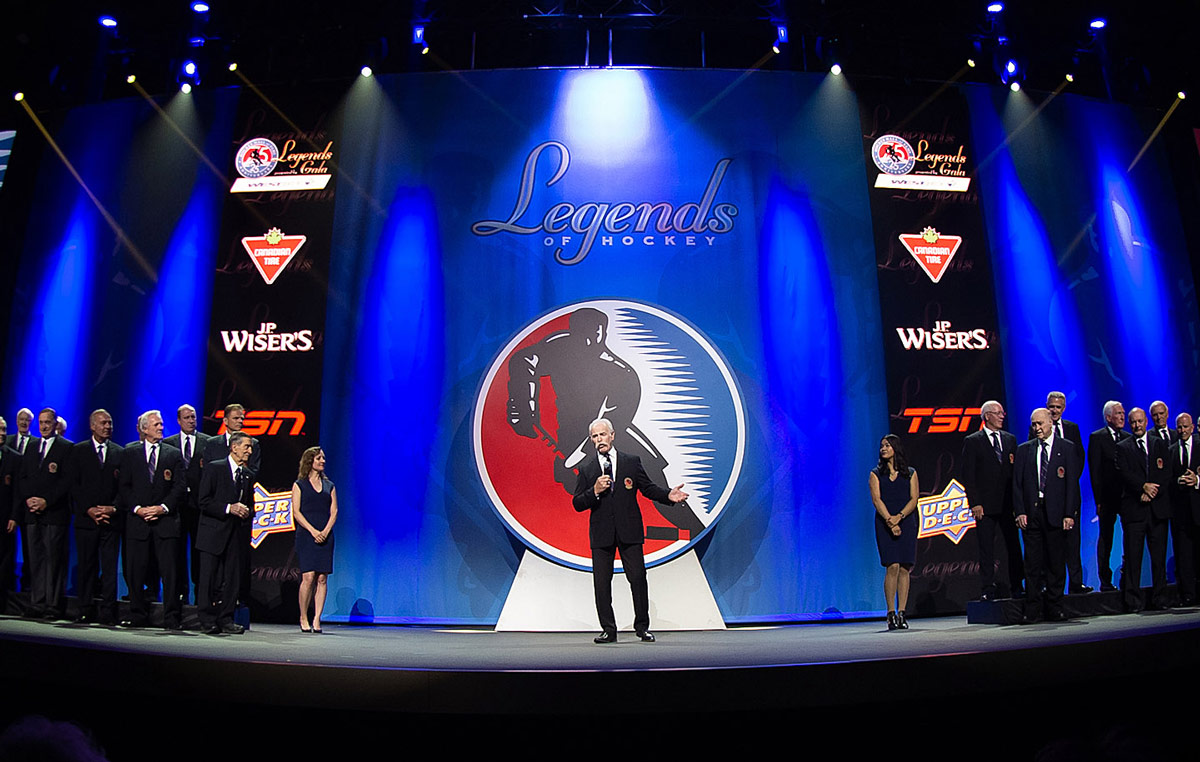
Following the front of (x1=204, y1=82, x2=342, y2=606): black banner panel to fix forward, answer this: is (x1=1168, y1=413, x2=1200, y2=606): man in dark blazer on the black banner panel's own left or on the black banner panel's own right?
on the black banner panel's own left

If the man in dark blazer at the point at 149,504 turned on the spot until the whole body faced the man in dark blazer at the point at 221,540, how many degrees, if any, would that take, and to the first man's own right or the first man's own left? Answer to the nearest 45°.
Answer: approximately 45° to the first man's own left

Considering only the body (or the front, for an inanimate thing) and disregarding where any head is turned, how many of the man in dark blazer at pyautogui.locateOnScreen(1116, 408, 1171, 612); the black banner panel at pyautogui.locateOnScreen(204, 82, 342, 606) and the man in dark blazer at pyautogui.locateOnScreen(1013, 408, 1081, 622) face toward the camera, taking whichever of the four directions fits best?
3

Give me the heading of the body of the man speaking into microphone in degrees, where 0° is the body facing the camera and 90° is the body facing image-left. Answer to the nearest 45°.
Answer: approximately 0°

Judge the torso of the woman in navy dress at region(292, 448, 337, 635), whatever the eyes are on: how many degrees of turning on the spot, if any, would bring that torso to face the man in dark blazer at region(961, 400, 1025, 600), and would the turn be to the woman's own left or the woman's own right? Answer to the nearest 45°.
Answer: approximately 45° to the woman's own left

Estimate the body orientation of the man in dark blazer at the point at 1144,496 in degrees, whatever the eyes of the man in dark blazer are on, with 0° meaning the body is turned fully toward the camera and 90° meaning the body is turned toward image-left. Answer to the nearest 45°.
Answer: approximately 0°

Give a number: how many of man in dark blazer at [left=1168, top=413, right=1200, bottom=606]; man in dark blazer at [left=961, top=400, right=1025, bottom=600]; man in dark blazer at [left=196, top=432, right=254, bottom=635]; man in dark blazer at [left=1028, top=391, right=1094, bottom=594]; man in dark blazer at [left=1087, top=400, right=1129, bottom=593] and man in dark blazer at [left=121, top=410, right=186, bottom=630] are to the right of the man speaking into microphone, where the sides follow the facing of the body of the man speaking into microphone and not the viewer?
2

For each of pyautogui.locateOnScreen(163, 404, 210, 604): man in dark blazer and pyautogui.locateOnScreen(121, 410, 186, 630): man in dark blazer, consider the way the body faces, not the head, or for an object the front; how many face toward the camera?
2

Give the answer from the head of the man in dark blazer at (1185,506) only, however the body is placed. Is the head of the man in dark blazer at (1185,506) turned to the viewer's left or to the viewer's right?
to the viewer's left

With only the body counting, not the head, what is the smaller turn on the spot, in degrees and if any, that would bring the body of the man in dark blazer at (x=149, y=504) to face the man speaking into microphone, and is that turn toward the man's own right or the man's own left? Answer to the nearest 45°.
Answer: approximately 45° to the man's own left

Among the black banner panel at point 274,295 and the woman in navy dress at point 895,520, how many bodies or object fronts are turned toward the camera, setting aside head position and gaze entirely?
2
